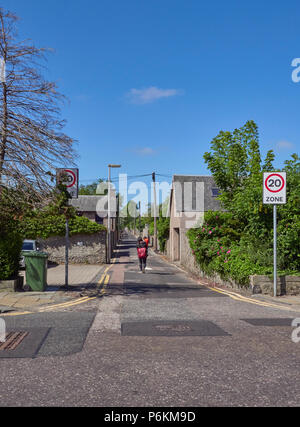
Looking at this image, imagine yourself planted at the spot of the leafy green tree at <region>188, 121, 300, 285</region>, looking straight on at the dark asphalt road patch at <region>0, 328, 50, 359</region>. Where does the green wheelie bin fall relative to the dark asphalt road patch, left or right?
right

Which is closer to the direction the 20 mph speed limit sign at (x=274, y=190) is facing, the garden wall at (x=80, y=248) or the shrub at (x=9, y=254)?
the shrub

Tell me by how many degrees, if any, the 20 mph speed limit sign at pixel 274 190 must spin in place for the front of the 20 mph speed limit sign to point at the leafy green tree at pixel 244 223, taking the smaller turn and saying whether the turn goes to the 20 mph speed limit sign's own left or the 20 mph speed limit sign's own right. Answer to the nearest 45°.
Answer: approximately 180°

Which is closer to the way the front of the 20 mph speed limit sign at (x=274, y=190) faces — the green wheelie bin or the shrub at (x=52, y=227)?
the green wheelie bin

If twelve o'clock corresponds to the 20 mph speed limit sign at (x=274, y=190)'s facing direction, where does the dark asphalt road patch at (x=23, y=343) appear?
The dark asphalt road patch is roughly at 1 o'clock from the 20 mph speed limit sign.

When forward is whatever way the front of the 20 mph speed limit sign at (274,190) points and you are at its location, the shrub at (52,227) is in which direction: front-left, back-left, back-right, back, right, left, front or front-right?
back-right

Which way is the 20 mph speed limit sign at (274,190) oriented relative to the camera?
toward the camera

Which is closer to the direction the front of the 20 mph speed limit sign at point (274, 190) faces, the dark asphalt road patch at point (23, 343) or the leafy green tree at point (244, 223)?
the dark asphalt road patch

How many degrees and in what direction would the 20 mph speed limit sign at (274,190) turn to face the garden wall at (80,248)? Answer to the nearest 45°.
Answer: approximately 135° to its right

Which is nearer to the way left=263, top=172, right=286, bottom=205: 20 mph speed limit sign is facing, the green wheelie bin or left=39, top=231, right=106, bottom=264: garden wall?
the green wheelie bin

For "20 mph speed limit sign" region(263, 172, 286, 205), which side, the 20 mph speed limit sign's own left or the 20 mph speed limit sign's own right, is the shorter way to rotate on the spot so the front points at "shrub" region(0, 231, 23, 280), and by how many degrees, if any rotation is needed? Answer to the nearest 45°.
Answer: approximately 90° to the 20 mph speed limit sign's own right

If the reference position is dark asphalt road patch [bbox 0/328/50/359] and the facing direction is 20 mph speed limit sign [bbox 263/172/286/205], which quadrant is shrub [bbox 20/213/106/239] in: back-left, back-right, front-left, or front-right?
front-left

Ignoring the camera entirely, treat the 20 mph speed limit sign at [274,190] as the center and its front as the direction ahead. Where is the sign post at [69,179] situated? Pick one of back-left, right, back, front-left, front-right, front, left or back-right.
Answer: right

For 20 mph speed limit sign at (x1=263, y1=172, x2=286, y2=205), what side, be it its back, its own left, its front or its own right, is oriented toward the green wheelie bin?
right
